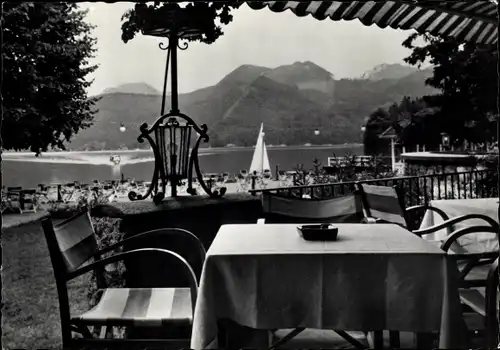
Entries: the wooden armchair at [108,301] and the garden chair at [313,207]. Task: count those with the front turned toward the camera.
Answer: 1

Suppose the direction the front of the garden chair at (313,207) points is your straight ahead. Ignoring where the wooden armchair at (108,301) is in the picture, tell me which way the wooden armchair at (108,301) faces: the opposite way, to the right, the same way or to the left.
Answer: to the left

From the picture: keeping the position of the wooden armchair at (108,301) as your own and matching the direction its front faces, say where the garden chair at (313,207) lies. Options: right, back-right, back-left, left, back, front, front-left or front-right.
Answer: front-left

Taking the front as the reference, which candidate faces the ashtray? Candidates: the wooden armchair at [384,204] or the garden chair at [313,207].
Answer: the garden chair

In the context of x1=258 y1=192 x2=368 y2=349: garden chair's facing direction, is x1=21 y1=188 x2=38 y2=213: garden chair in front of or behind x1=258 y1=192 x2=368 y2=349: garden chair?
behind

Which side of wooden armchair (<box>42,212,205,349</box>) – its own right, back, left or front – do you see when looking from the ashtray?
front

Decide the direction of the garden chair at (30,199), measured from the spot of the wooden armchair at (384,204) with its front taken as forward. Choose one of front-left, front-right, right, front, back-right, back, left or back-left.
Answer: left

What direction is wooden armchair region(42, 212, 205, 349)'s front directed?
to the viewer's right

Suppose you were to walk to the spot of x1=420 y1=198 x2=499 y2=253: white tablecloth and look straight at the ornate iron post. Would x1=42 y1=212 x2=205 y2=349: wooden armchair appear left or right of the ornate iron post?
left

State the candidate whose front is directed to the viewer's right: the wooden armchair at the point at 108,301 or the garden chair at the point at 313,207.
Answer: the wooden armchair

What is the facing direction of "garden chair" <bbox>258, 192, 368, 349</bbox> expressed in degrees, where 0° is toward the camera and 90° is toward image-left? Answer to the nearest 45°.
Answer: approximately 0°

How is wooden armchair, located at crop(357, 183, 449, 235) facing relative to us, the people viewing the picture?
facing away from the viewer and to the right of the viewer

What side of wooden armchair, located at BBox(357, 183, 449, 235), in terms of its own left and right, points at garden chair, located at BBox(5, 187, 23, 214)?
left
